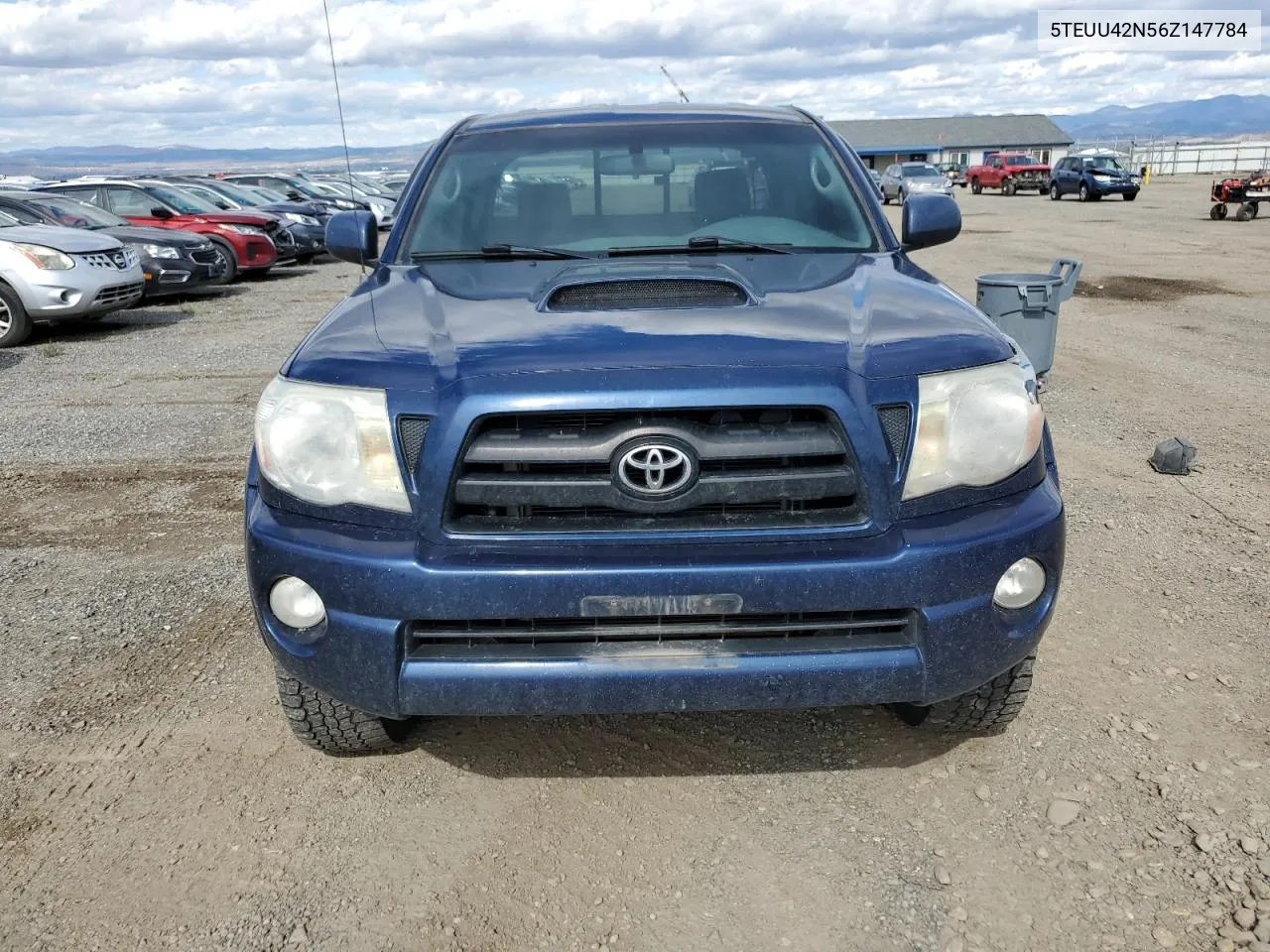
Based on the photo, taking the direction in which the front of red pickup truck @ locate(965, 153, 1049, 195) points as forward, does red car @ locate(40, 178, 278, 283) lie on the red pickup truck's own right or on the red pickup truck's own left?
on the red pickup truck's own right

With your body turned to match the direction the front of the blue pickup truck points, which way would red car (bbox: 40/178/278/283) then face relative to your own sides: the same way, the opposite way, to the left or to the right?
to the left

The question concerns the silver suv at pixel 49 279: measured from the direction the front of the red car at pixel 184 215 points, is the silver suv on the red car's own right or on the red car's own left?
on the red car's own right

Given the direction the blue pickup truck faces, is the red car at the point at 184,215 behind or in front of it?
behind

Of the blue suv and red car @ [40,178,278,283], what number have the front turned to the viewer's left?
0

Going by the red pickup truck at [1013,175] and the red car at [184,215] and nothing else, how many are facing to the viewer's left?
0

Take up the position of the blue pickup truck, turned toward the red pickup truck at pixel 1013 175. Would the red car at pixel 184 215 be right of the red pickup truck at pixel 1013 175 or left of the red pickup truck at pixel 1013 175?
left

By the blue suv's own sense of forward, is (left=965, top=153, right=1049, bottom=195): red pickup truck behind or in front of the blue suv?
behind

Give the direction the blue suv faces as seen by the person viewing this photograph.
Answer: facing the viewer and to the right of the viewer

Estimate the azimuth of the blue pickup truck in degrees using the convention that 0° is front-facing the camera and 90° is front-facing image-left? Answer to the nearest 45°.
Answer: approximately 0°

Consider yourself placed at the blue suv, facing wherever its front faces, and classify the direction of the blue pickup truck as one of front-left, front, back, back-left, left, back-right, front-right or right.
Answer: front-right
